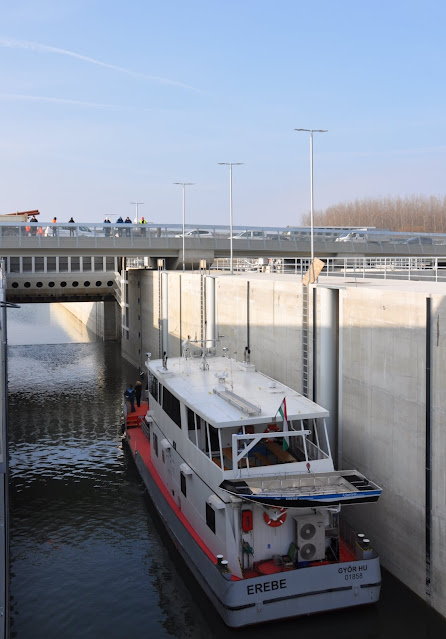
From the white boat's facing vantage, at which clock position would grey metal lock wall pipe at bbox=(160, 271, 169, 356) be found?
The grey metal lock wall pipe is roughly at 1 o'clock from the white boat.

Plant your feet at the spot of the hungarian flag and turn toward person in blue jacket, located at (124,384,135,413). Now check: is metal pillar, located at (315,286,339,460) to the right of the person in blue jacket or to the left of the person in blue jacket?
right

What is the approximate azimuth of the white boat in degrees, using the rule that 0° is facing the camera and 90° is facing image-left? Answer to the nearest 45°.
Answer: approximately 135°

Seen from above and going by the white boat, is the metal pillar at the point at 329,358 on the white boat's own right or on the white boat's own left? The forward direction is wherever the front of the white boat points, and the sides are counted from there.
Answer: on the white boat's own right
